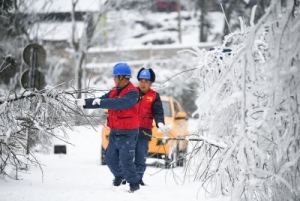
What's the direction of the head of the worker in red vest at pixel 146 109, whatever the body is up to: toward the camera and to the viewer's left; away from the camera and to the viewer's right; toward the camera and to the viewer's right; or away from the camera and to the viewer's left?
toward the camera and to the viewer's left

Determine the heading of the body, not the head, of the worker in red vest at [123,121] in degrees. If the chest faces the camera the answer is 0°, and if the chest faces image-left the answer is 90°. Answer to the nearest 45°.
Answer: approximately 45°

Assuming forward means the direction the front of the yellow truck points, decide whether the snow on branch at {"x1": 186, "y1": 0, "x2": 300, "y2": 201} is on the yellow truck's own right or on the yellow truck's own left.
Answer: on the yellow truck's own left

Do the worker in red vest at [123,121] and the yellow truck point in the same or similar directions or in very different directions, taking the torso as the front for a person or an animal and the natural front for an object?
same or similar directions

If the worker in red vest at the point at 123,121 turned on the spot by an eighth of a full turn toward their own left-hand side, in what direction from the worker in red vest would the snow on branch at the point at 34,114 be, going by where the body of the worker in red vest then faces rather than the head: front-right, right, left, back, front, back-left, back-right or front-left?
right

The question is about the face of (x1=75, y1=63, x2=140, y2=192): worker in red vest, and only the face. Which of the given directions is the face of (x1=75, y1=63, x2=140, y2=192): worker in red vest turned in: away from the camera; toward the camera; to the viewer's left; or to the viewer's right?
to the viewer's left

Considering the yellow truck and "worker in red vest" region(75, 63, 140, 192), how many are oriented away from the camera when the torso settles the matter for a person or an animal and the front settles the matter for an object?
0

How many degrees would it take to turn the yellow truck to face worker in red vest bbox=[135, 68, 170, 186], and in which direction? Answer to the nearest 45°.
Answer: approximately 45° to its left

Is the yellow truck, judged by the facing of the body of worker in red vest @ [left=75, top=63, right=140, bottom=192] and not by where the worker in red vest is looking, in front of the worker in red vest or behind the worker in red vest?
behind
